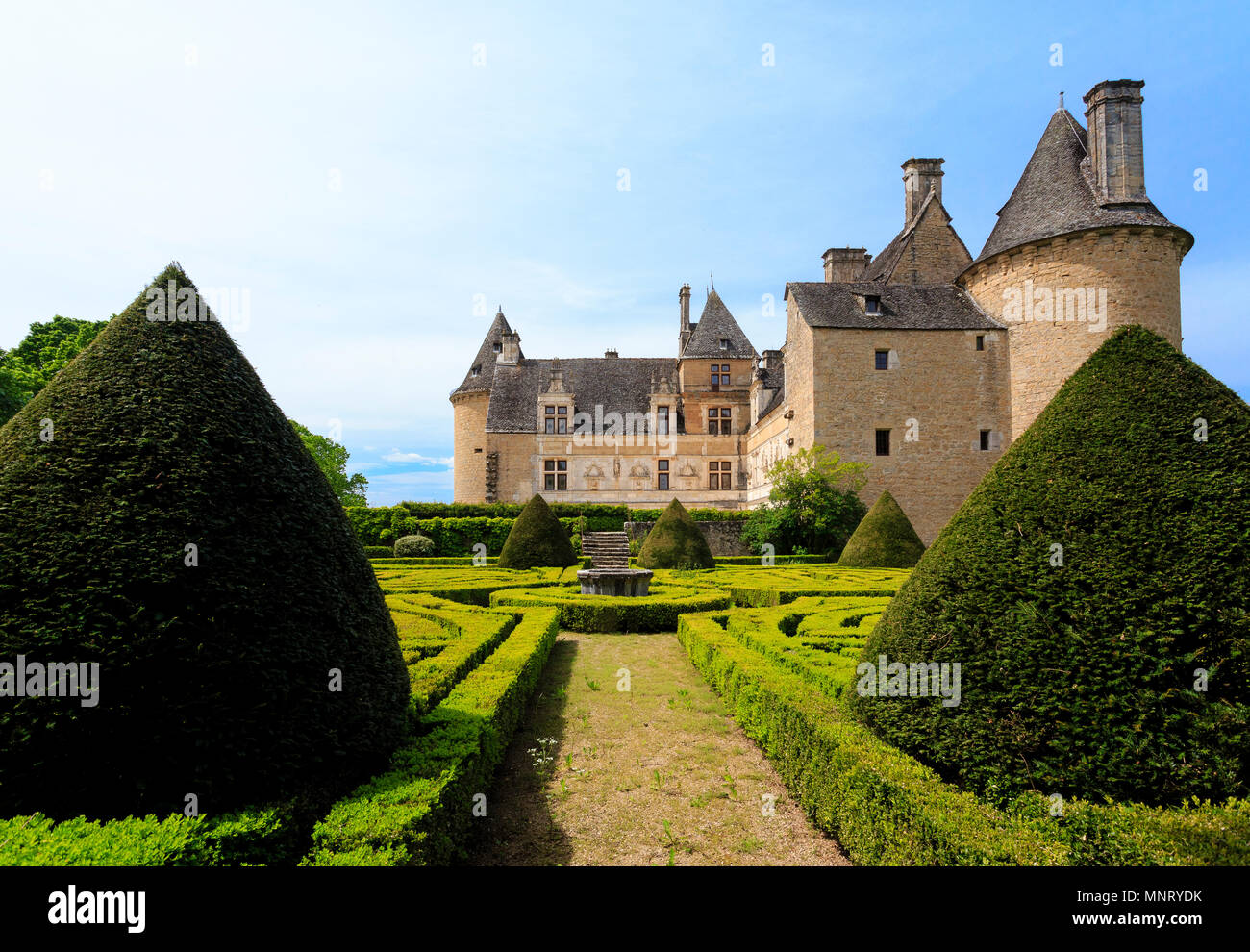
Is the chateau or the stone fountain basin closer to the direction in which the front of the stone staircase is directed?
the stone fountain basin

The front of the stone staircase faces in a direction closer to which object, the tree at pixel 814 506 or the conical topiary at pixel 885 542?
the conical topiary

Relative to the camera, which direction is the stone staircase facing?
toward the camera

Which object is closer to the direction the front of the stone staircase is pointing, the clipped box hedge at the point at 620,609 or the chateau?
the clipped box hedge

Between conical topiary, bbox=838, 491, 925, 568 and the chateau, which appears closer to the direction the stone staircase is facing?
the conical topiary

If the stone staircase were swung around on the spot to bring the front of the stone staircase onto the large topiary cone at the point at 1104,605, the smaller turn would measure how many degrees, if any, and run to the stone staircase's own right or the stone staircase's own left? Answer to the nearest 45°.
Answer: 0° — it already faces it

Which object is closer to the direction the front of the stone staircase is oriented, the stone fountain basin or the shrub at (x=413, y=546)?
the stone fountain basin

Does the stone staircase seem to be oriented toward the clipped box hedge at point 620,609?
yes

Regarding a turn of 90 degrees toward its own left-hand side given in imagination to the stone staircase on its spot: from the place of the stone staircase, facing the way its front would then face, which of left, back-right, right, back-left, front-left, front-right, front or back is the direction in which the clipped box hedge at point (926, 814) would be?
right

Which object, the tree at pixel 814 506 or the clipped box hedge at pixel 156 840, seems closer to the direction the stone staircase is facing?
the clipped box hedge

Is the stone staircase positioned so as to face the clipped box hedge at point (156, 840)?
yes

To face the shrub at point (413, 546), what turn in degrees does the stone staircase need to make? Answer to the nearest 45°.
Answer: approximately 90° to its right

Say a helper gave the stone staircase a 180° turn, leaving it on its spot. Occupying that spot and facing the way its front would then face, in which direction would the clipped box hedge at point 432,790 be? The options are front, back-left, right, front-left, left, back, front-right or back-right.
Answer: back
